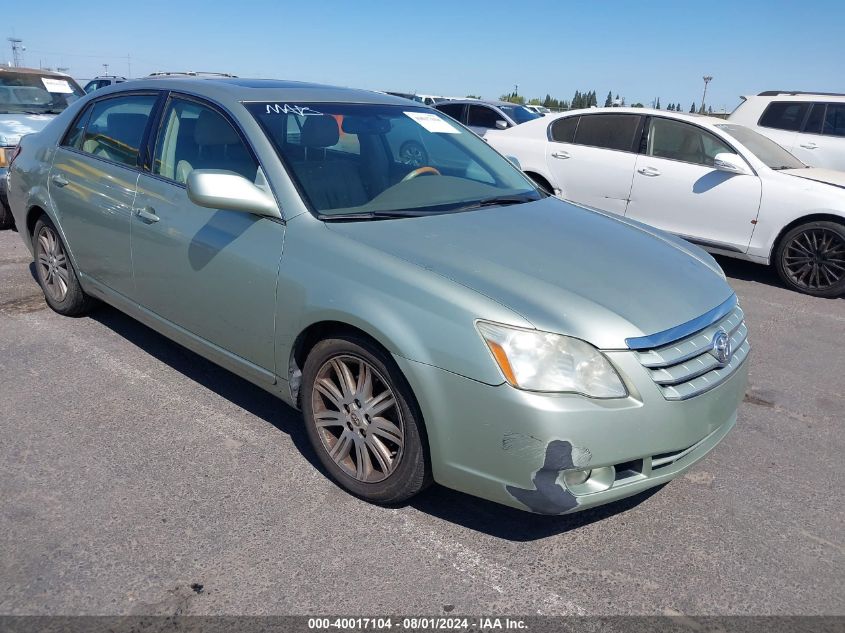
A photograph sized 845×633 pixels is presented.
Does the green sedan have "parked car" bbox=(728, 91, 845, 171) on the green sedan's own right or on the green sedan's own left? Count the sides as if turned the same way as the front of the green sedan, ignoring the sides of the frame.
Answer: on the green sedan's own left

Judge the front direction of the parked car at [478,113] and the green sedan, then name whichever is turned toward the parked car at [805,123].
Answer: the parked car at [478,113]

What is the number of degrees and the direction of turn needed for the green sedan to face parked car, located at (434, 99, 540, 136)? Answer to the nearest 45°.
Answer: approximately 135° to its left

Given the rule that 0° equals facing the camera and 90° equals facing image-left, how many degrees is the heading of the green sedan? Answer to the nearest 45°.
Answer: approximately 315°

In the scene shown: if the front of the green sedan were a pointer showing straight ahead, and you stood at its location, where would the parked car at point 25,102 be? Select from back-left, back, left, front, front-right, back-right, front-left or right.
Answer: back

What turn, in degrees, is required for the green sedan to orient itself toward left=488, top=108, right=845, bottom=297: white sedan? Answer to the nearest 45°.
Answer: approximately 90° to its left
